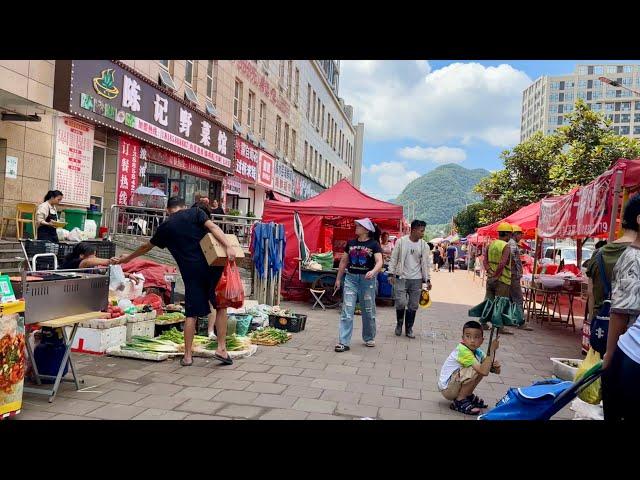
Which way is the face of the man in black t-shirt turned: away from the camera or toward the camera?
away from the camera

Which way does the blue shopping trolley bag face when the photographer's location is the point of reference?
facing to the left of the viewer

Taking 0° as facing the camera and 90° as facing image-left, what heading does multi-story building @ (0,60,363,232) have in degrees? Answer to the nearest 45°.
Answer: approximately 315°

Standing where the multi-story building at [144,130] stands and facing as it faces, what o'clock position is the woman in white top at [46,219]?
The woman in white top is roughly at 2 o'clock from the multi-story building.
